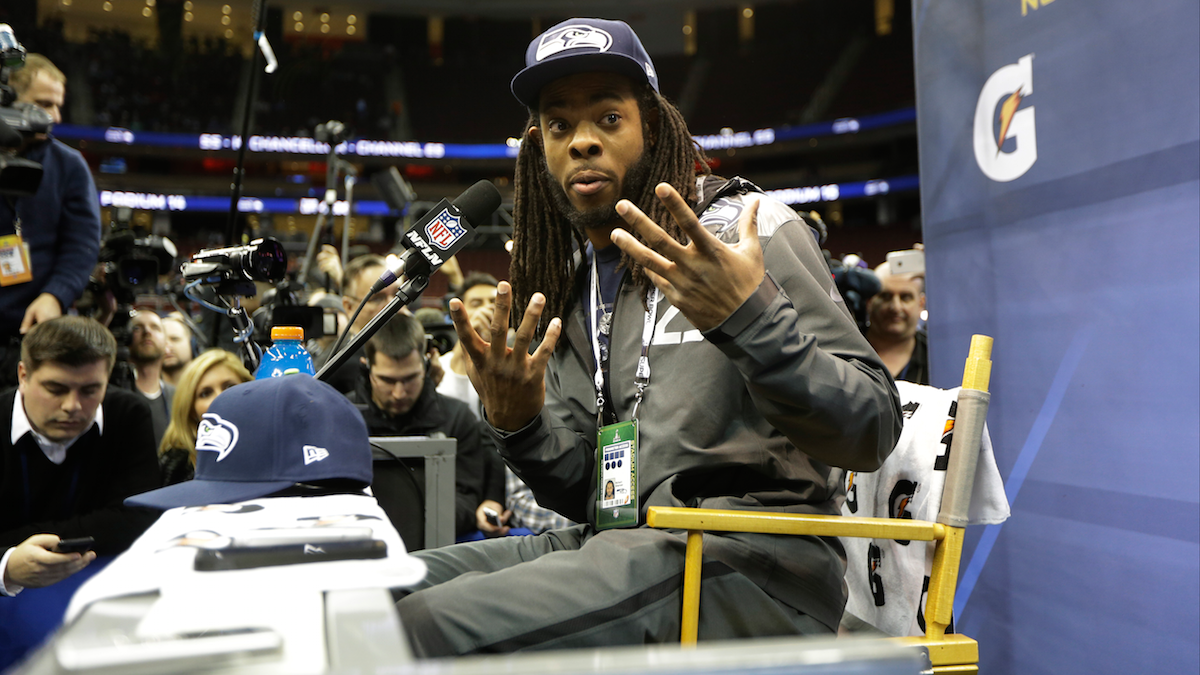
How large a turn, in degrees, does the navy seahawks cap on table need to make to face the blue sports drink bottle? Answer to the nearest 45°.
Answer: approximately 90° to its right

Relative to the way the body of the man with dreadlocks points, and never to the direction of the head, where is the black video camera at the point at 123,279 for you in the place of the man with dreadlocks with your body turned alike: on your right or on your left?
on your right

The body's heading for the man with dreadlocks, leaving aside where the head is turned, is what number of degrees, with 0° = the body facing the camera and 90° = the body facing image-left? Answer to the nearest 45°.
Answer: approximately 45°

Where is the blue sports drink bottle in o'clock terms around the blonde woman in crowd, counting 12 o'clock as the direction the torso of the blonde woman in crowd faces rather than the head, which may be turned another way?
The blue sports drink bottle is roughly at 1 o'clock from the blonde woman in crowd.

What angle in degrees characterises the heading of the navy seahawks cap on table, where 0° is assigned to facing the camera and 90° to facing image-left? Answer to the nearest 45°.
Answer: approximately 90°

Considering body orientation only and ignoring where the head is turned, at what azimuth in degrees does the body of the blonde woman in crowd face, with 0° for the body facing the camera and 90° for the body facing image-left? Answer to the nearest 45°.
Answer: approximately 315°
